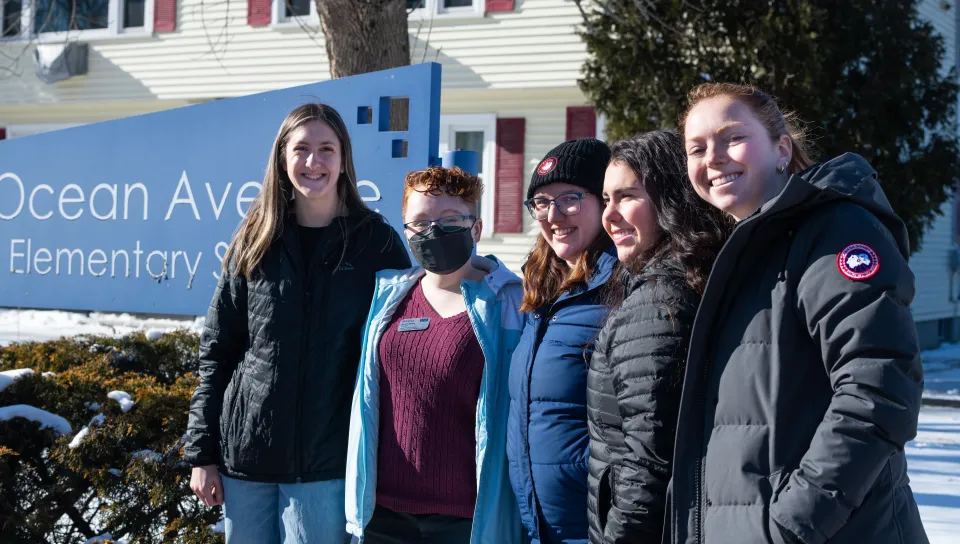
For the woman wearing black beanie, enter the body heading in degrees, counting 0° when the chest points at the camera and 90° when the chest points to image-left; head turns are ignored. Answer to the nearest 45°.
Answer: approximately 45°

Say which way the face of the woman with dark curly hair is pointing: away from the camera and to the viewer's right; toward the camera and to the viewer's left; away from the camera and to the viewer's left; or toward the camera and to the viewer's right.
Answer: toward the camera and to the viewer's left

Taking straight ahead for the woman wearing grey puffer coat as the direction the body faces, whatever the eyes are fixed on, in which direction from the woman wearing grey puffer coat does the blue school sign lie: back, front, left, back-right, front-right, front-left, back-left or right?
right

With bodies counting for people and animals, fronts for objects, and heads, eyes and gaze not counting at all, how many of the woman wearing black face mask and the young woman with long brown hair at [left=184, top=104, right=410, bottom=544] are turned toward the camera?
2

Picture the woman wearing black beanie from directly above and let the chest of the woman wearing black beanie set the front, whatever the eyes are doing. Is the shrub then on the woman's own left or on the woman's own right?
on the woman's own right

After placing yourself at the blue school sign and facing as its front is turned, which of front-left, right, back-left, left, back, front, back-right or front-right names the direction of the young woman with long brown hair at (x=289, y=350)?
front-left

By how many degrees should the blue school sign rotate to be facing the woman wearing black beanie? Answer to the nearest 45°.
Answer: approximately 45° to its left
